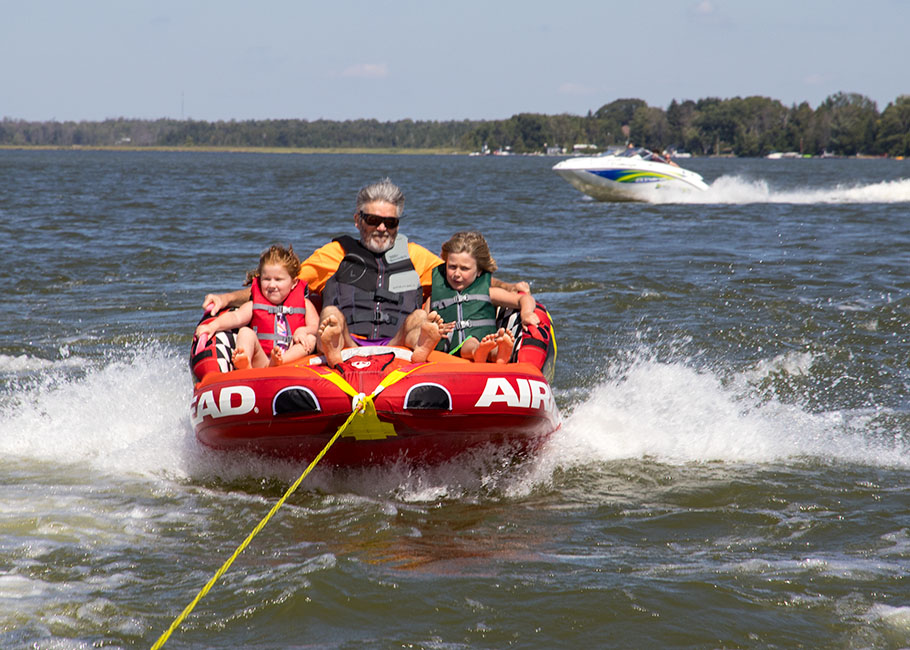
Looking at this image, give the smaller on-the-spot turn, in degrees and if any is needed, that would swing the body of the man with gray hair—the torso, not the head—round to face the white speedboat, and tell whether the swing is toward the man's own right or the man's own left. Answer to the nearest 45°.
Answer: approximately 180°

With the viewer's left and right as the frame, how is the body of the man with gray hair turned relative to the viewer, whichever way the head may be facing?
facing the viewer
